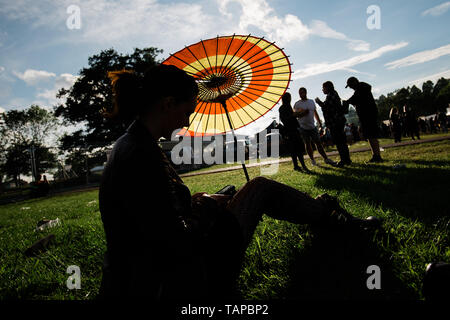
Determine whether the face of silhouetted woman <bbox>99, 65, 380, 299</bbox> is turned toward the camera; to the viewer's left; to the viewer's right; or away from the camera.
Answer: to the viewer's right

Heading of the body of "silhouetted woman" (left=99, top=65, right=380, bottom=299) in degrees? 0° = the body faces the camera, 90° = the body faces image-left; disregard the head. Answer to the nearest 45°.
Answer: approximately 270°

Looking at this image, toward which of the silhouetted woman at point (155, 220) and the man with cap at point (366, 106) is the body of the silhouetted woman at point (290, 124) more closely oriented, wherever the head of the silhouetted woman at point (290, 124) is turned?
the man with cap

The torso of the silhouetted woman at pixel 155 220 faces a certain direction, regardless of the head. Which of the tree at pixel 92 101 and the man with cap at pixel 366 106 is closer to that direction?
the man with cap

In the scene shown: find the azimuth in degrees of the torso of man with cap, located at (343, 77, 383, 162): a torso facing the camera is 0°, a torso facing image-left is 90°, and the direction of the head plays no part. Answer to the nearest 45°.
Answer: approximately 90°
